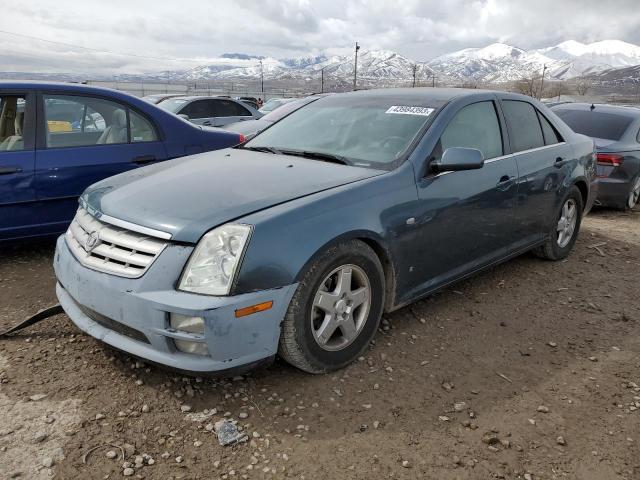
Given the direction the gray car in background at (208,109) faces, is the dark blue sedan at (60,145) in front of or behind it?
in front

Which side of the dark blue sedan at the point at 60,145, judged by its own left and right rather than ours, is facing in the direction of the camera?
left

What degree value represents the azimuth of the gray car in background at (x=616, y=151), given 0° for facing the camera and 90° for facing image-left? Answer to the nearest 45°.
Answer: approximately 225°

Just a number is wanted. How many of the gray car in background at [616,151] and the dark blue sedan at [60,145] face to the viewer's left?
1

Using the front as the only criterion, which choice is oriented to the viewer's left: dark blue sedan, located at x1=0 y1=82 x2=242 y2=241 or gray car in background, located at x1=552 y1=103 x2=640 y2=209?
the dark blue sedan

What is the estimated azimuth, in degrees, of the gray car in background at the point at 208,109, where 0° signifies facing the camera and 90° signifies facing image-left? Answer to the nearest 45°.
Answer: approximately 45°

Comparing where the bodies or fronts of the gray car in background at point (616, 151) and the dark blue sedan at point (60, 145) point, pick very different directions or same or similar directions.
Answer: very different directions

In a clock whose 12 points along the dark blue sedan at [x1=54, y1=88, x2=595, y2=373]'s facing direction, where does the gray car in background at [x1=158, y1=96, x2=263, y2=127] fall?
The gray car in background is roughly at 4 o'clock from the dark blue sedan.

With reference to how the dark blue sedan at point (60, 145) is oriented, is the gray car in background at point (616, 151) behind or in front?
behind

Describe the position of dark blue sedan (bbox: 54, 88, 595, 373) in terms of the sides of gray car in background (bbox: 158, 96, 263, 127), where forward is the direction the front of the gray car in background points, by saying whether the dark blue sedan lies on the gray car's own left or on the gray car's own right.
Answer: on the gray car's own left

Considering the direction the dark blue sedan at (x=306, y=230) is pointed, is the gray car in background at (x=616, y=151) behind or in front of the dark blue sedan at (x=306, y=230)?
behind

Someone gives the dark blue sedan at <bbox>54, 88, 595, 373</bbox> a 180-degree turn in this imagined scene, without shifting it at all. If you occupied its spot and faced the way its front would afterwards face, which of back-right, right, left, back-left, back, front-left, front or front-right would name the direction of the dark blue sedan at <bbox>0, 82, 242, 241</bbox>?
left
